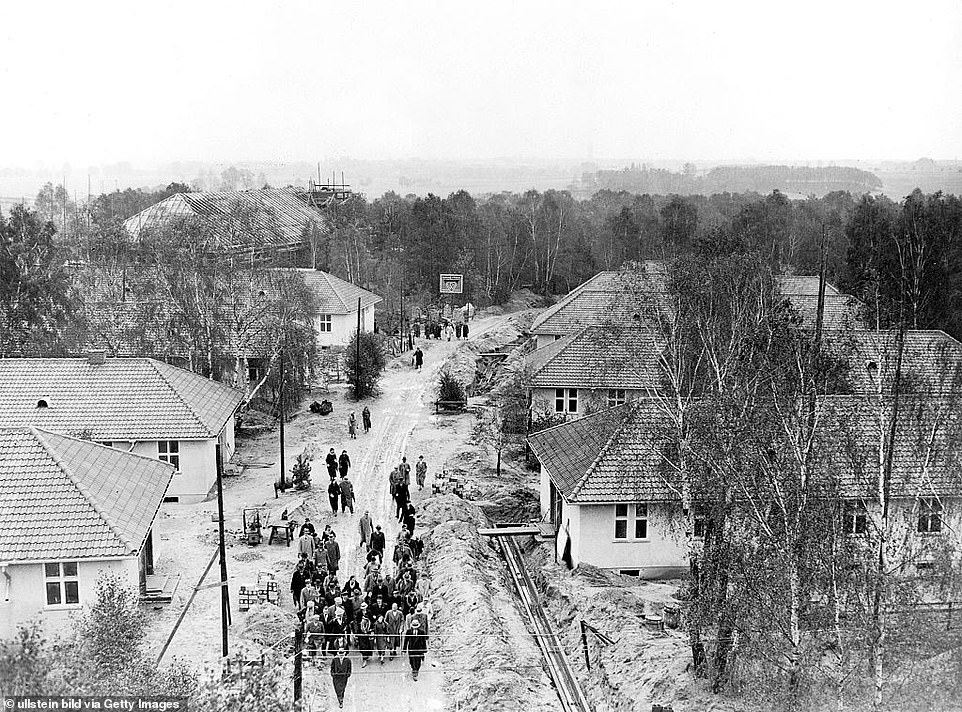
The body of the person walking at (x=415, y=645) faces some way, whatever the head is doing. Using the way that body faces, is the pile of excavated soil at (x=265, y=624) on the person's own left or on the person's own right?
on the person's own right

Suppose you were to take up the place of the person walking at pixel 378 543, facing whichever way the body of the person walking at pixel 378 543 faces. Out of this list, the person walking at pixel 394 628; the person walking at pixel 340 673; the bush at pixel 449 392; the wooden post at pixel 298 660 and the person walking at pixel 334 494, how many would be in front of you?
3

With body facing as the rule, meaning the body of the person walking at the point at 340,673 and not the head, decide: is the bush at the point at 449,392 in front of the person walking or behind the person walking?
behind

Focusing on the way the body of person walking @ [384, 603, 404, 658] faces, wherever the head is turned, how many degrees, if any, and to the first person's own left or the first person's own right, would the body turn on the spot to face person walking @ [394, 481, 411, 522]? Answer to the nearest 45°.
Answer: approximately 180°

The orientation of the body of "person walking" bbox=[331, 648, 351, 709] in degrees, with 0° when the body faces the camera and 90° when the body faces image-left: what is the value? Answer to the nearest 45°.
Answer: approximately 0°

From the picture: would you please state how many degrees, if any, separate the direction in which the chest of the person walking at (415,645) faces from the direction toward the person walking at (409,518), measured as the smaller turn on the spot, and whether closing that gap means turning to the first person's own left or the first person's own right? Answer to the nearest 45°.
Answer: approximately 180°

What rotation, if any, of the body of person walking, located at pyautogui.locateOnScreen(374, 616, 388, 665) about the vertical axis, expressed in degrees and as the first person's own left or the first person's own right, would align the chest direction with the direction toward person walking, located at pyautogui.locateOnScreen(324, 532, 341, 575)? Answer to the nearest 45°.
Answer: approximately 180°

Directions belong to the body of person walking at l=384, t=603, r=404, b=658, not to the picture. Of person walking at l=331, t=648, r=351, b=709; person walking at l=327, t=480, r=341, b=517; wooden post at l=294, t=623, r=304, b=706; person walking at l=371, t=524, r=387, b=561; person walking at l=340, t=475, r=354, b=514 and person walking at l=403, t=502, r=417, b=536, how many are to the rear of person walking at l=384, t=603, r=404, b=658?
4

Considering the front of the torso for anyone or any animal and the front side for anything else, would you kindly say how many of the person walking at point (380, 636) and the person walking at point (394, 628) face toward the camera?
2

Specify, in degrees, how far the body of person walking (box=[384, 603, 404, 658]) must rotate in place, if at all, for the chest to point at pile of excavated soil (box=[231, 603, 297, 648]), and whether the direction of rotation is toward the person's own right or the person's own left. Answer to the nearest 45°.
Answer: approximately 135° to the person's own right

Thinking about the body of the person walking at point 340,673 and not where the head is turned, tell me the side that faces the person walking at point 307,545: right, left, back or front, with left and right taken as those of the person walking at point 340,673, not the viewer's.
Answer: back
